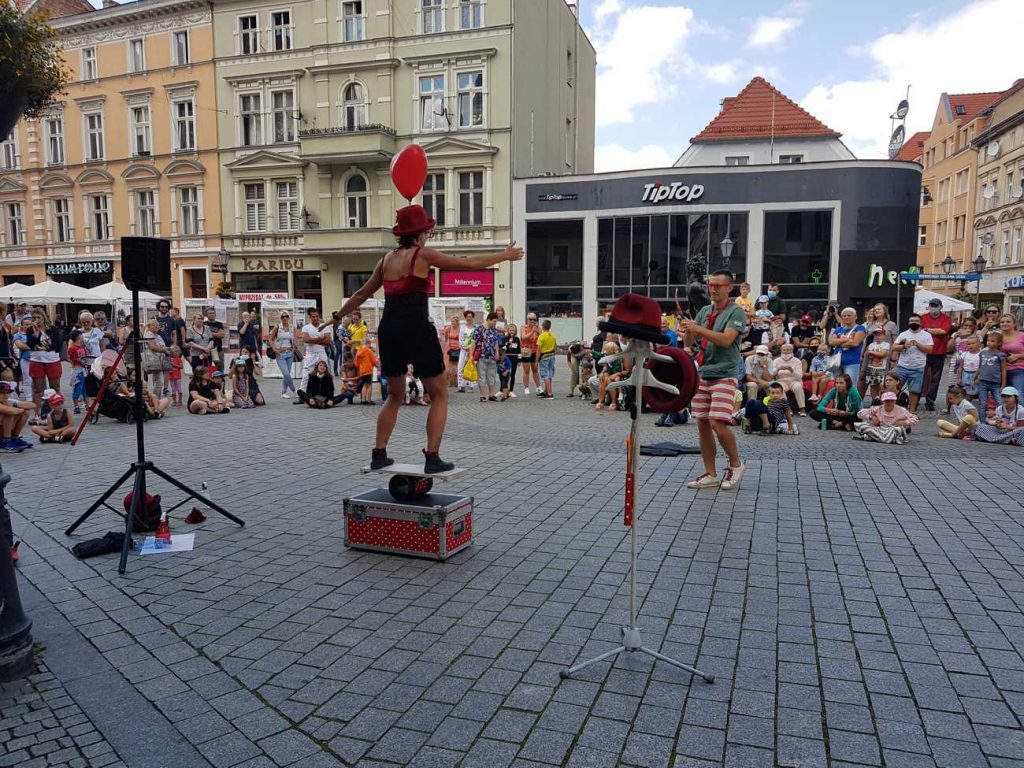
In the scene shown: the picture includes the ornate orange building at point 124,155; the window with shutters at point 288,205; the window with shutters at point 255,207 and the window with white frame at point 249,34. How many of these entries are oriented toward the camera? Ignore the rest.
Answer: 4

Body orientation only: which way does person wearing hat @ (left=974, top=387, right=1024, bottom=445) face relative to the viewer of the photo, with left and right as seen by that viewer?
facing the viewer and to the left of the viewer

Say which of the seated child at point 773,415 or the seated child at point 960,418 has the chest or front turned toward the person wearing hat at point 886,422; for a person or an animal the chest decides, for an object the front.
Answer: the seated child at point 960,418

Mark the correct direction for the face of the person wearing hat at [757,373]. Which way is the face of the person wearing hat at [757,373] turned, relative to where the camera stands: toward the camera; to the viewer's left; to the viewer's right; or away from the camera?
toward the camera

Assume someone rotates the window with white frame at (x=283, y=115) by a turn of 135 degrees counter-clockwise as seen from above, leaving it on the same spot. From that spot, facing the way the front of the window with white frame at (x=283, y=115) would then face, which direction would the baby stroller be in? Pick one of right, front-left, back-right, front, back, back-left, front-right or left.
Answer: back-right

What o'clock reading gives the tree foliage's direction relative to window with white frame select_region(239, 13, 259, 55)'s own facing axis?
The tree foliage is roughly at 12 o'clock from the window with white frame.

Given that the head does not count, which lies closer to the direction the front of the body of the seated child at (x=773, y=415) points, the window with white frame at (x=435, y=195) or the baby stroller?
the baby stroller

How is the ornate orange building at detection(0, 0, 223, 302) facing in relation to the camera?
toward the camera

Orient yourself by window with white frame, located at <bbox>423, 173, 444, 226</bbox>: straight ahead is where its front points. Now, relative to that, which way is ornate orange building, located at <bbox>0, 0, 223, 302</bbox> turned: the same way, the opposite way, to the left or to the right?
the same way

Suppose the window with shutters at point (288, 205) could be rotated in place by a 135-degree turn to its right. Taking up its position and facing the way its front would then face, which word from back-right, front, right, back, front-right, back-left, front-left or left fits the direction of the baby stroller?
back-left

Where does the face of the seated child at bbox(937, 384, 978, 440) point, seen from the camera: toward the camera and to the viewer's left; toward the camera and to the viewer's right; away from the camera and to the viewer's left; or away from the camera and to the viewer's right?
toward the camera and to the viewer's left

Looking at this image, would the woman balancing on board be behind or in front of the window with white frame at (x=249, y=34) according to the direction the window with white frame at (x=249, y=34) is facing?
in front

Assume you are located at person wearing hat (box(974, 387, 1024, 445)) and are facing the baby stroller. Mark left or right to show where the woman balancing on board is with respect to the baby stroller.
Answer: left

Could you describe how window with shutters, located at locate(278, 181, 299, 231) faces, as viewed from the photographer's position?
facing the viewer

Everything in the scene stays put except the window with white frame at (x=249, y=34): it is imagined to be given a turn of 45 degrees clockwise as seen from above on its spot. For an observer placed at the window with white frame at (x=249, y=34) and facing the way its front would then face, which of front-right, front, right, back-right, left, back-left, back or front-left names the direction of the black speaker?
front-left
